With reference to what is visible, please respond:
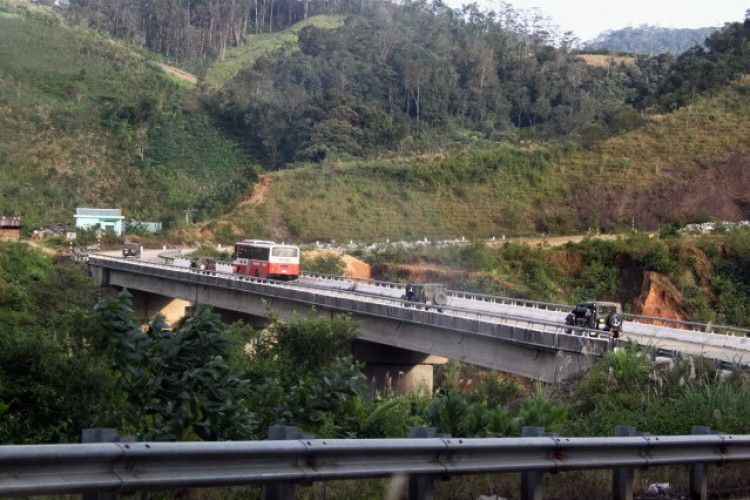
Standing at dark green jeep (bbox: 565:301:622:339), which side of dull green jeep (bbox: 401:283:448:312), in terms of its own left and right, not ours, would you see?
back

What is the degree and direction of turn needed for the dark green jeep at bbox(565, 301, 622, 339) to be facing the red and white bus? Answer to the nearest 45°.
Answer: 0° — it already faces it

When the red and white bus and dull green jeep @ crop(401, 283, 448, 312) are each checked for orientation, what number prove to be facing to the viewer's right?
0

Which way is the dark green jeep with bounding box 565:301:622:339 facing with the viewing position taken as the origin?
facing away from the viewer and to the left of the viewer

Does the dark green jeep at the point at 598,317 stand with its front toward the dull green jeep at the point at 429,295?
yes

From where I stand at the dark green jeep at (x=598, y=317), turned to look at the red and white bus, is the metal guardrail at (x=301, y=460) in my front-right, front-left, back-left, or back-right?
back-left

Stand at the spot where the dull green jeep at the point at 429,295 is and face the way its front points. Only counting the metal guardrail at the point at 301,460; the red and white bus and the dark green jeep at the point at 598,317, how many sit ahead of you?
1

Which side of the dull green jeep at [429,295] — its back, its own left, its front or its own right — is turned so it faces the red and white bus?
front

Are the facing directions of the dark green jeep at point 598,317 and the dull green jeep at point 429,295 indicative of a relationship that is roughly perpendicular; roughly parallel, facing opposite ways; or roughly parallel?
roughly parallel

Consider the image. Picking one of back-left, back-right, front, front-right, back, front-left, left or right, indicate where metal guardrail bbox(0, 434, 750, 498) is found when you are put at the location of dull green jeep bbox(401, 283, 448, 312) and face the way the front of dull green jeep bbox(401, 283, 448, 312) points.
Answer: back-left

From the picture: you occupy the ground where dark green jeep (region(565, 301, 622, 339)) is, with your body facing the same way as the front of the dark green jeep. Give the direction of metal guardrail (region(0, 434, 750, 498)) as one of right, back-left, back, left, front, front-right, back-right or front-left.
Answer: back-left

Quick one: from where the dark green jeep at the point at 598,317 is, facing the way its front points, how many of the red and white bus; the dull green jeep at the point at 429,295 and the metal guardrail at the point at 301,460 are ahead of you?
2

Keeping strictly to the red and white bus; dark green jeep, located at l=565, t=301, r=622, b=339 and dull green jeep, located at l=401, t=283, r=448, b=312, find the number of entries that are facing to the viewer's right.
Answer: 0

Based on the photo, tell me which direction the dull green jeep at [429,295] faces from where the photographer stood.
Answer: facing away from the viewer and to the left of the viewer
